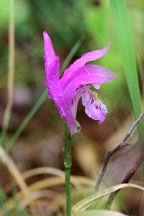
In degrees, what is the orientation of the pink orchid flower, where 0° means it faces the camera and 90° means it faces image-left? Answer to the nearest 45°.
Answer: approximately 270°
